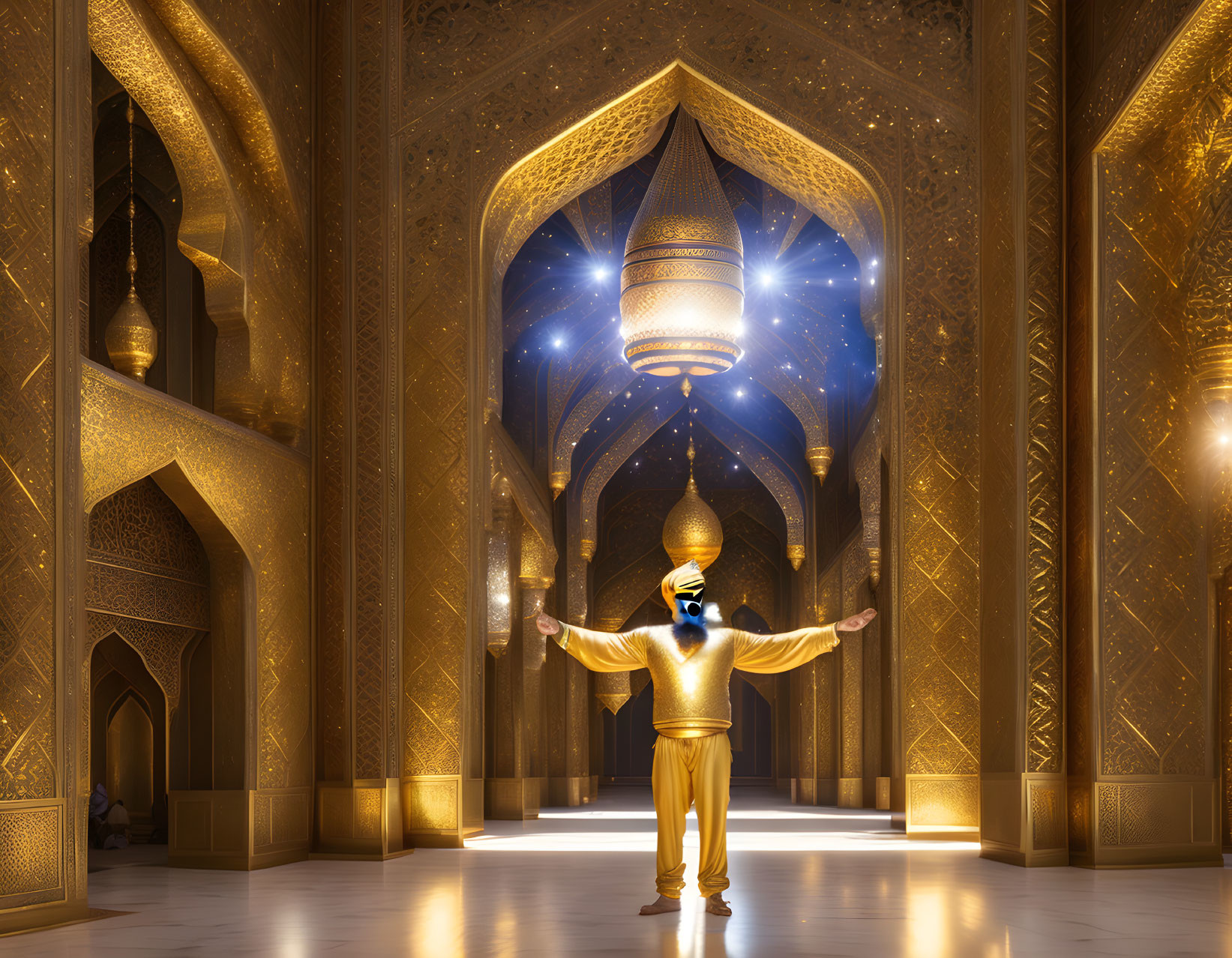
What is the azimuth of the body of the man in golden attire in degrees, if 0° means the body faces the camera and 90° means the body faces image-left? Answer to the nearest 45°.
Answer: approximately 0°

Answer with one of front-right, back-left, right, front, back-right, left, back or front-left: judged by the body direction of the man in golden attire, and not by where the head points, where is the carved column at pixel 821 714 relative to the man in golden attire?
back

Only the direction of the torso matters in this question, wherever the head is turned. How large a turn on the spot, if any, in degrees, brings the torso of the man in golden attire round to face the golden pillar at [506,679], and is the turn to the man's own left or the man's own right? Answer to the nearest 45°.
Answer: approximately 180°

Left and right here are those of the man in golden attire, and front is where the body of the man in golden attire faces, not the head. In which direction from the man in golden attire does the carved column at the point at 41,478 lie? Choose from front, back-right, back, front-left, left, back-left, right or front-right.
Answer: right

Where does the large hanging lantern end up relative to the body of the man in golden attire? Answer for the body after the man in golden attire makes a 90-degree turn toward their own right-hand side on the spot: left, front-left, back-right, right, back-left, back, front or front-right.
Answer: right

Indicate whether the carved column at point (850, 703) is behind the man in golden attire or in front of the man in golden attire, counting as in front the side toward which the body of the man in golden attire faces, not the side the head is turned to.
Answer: behind

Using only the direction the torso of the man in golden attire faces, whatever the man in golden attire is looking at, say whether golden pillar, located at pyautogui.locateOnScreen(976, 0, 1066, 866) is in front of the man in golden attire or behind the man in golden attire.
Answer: behind

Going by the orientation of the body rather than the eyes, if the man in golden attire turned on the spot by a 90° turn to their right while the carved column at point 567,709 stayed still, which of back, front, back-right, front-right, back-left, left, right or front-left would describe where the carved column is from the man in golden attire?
right

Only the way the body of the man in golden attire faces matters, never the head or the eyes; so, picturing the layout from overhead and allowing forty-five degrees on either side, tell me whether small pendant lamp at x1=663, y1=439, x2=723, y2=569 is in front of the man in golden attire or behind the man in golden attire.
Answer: behind
